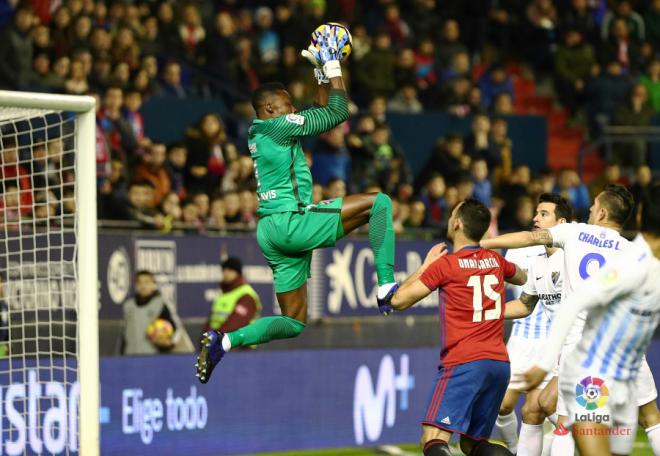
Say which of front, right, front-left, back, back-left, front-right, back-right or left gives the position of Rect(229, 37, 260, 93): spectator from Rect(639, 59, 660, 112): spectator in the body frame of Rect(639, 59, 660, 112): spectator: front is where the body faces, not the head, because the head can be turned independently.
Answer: front-right

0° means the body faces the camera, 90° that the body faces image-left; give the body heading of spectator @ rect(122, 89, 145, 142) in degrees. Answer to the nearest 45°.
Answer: approximately 0°

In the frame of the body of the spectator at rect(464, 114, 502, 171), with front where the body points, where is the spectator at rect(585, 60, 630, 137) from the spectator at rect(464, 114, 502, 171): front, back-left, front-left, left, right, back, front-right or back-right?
back-left

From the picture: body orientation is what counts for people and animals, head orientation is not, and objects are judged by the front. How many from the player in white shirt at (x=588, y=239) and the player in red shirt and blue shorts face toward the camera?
0

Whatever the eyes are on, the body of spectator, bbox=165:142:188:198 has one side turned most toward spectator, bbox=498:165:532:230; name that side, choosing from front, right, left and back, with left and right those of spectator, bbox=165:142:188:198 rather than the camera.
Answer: left

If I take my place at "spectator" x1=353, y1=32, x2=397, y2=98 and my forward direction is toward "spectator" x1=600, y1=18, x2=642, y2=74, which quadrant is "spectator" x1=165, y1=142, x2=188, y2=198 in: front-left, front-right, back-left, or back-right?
back-right

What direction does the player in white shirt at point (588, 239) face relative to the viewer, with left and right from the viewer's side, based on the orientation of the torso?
facing away from the viewer and to the left of the viewer

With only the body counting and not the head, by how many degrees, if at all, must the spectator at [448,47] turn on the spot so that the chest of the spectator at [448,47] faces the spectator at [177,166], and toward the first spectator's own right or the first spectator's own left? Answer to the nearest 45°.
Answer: approximately 45° to the first spectator's own right
